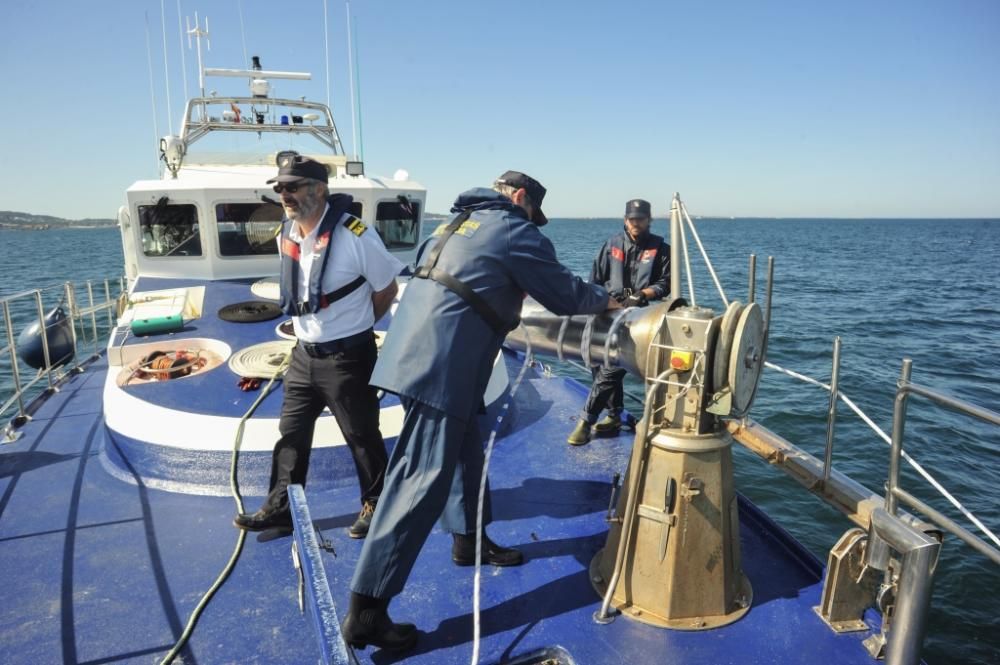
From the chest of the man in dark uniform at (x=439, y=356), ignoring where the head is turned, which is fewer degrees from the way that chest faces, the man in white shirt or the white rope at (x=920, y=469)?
the white rope

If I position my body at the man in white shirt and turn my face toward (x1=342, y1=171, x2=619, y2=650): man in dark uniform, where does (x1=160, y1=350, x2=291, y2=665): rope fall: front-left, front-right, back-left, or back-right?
back-right

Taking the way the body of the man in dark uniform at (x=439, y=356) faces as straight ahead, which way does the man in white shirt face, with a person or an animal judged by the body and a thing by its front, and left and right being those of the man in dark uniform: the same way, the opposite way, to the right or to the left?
the opposite way

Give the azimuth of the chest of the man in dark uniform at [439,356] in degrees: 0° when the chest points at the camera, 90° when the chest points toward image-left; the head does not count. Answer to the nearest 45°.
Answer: approximately 225°

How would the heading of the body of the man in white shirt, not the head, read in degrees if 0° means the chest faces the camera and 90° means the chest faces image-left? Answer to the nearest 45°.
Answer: approximately 45°

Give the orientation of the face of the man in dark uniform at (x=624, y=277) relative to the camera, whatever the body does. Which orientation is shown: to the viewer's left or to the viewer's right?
to the viewer's left

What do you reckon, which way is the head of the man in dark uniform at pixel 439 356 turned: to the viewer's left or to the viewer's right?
to the viewer's right

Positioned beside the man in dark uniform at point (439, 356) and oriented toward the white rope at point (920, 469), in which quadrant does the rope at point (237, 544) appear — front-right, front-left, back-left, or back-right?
back-left

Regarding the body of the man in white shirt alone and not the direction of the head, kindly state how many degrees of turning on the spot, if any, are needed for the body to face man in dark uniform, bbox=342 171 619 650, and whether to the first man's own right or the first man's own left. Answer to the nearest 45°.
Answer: approximately 90° to the first man's own left

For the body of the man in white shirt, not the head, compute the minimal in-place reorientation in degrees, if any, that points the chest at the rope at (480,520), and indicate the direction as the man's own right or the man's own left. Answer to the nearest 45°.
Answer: approximately 90° to the man's own left

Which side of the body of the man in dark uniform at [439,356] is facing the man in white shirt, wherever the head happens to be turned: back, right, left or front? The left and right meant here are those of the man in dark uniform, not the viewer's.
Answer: left
